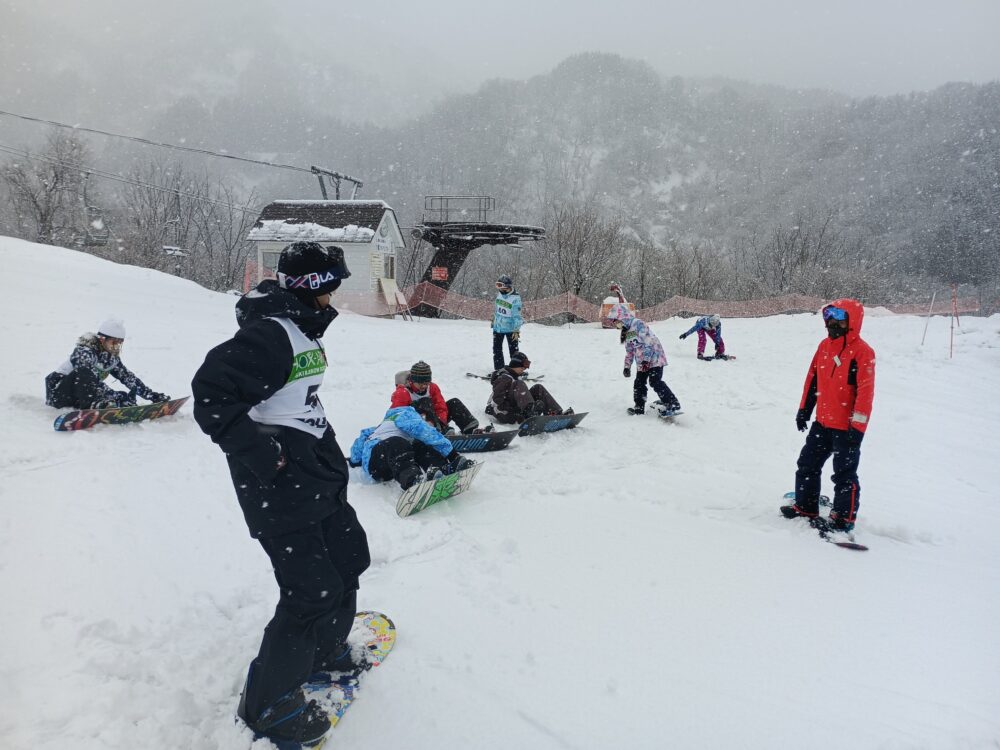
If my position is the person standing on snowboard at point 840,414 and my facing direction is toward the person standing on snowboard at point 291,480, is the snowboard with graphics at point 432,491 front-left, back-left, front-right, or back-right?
front-right

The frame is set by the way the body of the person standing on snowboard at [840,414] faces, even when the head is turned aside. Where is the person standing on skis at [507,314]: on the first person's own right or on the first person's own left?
on the first person's own right

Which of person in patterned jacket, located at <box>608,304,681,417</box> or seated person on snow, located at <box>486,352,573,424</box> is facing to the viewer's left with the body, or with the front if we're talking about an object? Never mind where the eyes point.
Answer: the person in patterned jacket

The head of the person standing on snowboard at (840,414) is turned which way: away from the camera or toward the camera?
toward the camera

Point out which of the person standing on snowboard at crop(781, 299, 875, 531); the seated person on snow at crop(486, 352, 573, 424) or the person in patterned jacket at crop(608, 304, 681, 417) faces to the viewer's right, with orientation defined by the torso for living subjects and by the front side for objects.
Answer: the seated person on snow

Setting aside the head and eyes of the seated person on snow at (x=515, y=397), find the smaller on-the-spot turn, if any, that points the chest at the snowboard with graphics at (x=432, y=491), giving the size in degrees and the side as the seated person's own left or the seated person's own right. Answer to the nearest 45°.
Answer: approximately 90° to the seated person's own right

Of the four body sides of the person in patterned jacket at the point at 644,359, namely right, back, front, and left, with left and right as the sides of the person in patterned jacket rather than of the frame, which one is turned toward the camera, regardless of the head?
left

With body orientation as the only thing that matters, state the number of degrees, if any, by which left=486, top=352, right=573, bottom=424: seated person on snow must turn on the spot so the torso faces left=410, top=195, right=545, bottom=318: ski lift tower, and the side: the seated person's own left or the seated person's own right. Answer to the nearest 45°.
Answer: approximately 90° to the seated person's own left

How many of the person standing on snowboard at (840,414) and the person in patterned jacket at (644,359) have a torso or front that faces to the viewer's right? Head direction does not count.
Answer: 0

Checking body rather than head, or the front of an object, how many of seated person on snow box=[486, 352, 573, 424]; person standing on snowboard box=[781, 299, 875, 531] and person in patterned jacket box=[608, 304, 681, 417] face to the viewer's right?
1

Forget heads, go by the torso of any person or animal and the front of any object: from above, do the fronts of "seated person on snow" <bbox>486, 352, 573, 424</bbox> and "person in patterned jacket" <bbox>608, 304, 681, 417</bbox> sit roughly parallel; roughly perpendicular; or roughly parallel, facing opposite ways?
roughly parallel, facing opposite ways

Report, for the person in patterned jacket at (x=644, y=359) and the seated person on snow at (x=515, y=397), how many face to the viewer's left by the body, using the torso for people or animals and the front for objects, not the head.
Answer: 1

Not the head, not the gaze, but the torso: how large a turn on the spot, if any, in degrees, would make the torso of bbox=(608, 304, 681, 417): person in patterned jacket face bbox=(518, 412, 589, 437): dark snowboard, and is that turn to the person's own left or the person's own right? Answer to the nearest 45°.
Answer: approximately 45° to the person's own left

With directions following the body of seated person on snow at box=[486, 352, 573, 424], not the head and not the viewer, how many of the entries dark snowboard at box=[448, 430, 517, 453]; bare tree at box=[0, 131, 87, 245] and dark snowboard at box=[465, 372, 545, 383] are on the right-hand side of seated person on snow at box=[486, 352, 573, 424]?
1

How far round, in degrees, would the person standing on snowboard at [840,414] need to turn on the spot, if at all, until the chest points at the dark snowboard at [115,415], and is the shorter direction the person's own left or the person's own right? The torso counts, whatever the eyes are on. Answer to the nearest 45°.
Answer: approximately 45° to the person's own right
